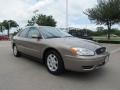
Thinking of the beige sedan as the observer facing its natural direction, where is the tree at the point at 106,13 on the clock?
The tree is roughly at 8 o'clock from the beige sedan.

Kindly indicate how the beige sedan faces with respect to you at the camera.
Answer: facing the viewer and to the right of the viewer

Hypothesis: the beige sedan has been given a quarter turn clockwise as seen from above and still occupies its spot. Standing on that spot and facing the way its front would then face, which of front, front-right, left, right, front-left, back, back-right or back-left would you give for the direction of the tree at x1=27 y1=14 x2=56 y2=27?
back-right
